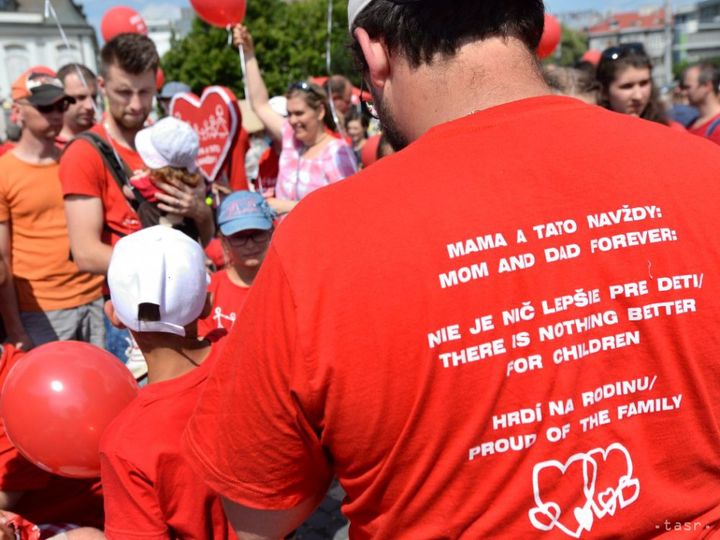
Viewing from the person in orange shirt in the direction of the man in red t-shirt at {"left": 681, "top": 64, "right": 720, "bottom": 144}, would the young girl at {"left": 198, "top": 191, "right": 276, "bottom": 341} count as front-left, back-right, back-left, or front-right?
front-right

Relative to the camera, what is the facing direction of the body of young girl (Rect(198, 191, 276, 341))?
toward the camera

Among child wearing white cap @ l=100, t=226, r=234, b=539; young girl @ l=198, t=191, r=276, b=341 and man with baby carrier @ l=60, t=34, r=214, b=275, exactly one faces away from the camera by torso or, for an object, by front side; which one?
the child wearing white cap

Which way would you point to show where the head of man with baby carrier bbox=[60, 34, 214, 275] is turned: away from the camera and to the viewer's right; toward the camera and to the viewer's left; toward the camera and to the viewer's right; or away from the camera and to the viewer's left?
toward the camera and to the viewer's right

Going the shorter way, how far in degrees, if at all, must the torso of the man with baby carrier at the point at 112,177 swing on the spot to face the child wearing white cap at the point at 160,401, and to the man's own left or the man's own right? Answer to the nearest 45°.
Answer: approximately 45° to the man's own right

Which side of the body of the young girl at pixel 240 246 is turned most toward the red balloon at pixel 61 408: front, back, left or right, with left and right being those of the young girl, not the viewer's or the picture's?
front

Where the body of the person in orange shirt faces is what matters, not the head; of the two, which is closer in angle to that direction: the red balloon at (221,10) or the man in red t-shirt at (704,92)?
the man in red t-shirt

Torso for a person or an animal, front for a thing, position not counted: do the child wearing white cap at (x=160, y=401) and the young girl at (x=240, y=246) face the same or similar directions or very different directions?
very different directions

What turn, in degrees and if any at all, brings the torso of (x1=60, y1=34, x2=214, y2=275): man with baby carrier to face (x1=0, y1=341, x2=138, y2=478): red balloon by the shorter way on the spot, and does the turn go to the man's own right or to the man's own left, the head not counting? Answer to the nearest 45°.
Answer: approximately 45° to the man's own right

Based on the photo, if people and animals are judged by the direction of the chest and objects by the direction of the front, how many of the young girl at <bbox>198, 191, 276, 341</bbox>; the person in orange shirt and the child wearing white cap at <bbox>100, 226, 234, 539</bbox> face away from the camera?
1

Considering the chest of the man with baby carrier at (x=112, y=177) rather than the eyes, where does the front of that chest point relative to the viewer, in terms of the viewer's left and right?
facing the viewer and to the right of the viewer

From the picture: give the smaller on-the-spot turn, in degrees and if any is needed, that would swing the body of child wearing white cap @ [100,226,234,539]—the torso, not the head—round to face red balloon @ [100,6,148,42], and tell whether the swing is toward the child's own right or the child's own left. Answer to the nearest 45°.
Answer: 0° — they already face it

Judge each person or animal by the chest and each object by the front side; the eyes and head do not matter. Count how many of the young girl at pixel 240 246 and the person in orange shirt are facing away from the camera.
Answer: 0

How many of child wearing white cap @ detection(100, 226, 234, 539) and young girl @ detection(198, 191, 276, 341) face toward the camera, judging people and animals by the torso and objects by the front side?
1

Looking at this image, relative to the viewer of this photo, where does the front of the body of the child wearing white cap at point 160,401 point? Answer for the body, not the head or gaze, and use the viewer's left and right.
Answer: facing away from the viewer
